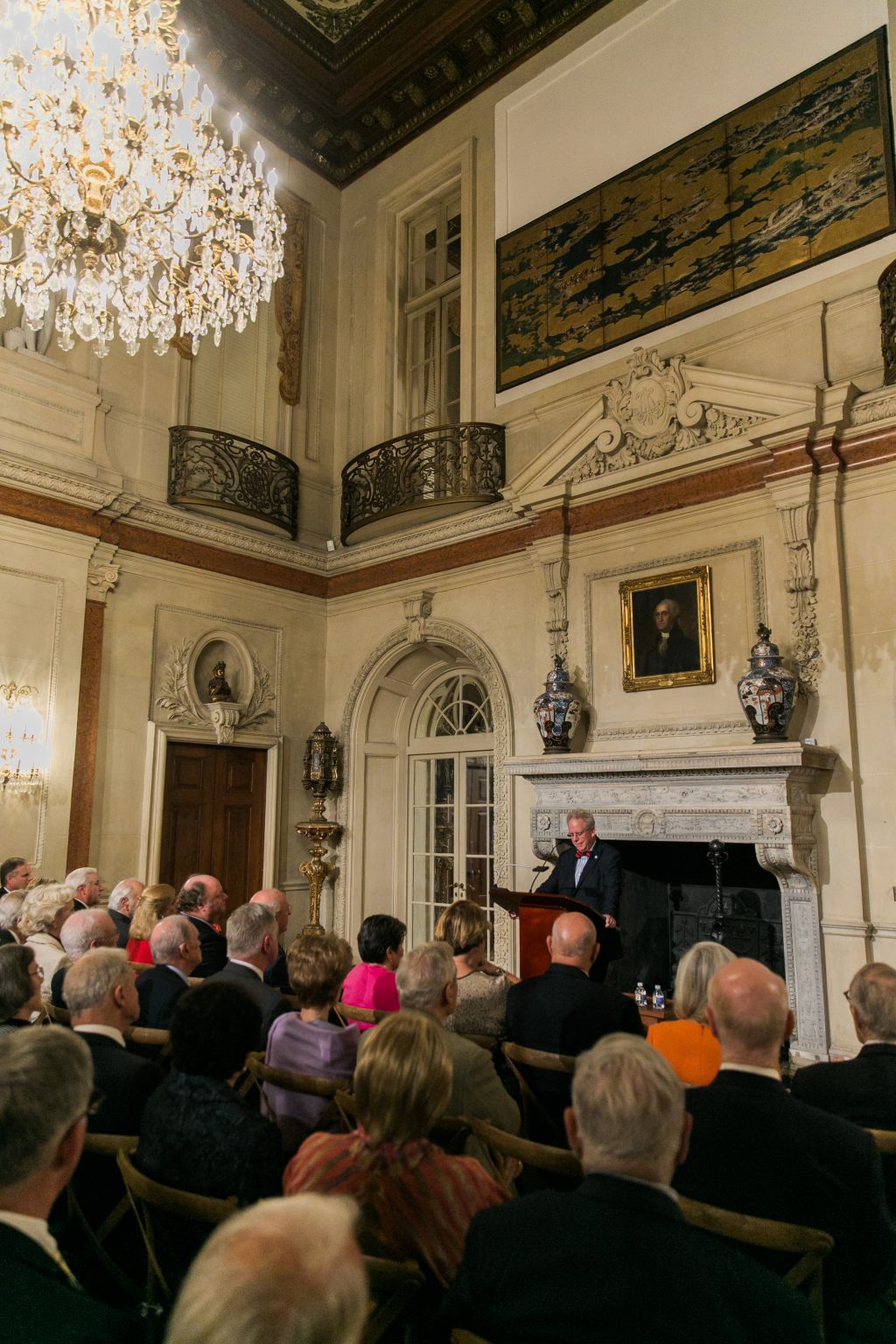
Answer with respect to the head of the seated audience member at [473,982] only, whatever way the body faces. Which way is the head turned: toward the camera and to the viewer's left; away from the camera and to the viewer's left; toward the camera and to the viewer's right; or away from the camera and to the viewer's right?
away from the camera and to the viewer's right

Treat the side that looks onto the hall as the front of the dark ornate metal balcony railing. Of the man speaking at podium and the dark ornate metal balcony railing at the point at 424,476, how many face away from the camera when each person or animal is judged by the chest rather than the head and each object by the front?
0

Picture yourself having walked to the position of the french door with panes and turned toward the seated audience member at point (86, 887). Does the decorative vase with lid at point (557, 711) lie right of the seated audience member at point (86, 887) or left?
left

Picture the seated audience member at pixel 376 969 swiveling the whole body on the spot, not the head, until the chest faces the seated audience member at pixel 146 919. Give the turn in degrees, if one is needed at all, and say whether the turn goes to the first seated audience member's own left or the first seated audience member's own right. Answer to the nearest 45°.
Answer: approximately 90° to the first seated audience member's own left

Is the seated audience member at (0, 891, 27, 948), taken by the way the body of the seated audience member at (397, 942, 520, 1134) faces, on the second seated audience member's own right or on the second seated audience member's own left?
on the second seated audience member's own left

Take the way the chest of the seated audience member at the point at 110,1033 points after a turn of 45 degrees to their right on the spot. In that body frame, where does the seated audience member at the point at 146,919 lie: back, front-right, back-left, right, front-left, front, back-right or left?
left

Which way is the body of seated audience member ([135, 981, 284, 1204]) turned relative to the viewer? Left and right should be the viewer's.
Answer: facing away from the viewer and to the right of the viewer

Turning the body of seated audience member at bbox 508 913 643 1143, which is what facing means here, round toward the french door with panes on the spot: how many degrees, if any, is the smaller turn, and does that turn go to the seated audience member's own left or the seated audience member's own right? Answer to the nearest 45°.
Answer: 0° — they already face it

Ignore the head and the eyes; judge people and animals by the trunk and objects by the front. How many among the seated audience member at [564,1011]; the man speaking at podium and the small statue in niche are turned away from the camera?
1

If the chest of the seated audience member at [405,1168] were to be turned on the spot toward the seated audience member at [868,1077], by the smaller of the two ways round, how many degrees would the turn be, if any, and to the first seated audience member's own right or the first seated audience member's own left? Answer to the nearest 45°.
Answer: approximately 45° to the first seated audience member's own right

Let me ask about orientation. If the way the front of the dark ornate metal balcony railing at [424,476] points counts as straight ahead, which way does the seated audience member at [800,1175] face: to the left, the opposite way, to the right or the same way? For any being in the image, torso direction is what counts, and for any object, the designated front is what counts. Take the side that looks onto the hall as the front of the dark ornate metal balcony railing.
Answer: the opposite way

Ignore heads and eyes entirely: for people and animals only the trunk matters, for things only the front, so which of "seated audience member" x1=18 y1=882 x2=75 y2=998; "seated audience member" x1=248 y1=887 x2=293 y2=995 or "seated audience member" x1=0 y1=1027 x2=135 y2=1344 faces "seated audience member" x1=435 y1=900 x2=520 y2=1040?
"seated audience member" x1=0 y1=1027 x2=135 y2=1344

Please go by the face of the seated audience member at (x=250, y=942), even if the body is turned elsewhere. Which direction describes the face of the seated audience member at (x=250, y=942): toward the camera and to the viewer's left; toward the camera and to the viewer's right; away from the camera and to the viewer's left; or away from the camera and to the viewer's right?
away from the camera and to the viewer's right

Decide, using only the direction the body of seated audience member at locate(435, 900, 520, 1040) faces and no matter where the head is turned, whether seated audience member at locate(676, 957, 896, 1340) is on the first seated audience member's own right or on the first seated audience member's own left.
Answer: on the first seated audience member's own right

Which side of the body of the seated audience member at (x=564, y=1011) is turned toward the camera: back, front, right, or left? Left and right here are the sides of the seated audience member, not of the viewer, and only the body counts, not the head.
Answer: back

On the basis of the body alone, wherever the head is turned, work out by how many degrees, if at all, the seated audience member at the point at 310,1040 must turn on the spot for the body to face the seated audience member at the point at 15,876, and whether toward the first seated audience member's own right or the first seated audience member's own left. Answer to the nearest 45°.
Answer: approximately 90° to the first seated audience member's own left

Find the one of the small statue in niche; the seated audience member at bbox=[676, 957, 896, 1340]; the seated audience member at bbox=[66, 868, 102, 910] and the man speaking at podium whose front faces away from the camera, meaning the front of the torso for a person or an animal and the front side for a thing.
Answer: the seated audience member at bbox=[676, 957, 896, 1340]
